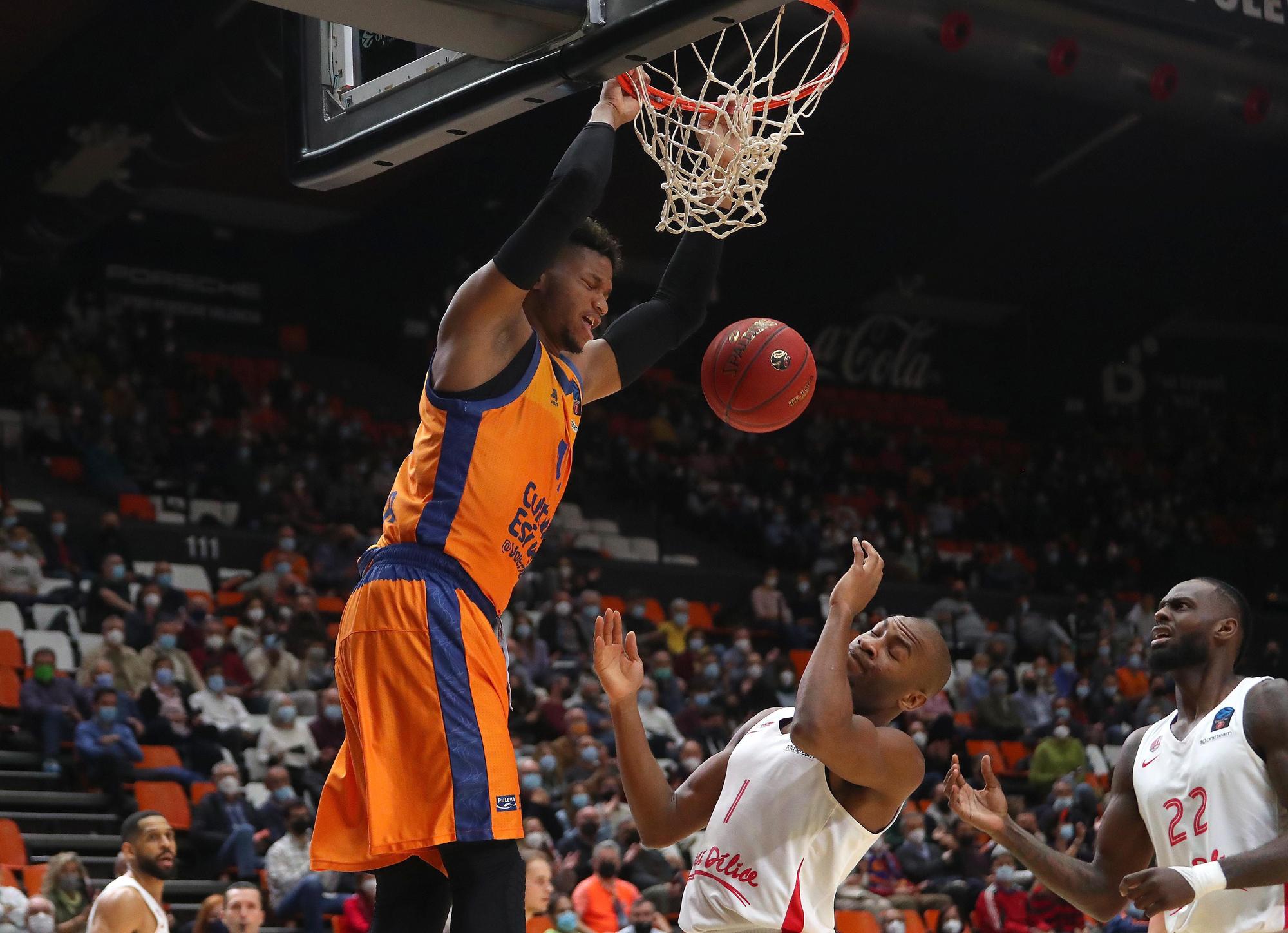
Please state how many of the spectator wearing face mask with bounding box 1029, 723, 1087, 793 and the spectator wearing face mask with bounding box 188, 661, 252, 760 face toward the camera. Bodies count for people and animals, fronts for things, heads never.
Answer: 2

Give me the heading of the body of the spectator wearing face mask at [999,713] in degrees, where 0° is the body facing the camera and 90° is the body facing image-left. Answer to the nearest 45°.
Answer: approximately 0°

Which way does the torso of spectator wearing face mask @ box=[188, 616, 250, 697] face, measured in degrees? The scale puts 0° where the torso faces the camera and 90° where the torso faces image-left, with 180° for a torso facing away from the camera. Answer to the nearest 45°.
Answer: approximately 0°

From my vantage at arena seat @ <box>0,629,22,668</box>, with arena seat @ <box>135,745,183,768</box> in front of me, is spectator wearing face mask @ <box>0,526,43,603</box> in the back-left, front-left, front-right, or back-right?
back-left
